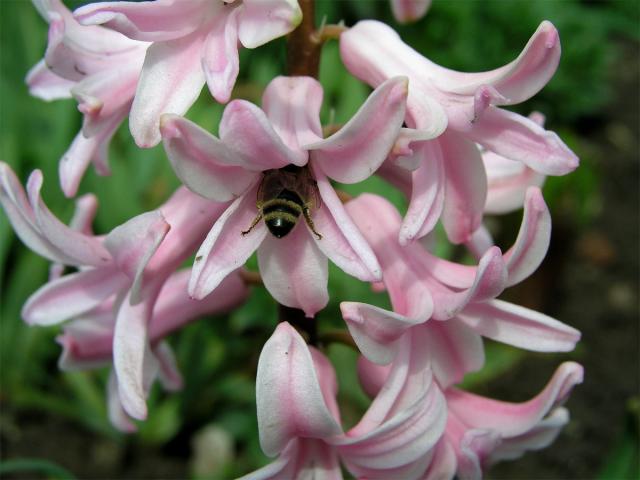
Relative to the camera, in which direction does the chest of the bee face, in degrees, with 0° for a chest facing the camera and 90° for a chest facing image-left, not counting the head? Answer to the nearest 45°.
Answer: approximately 180°
